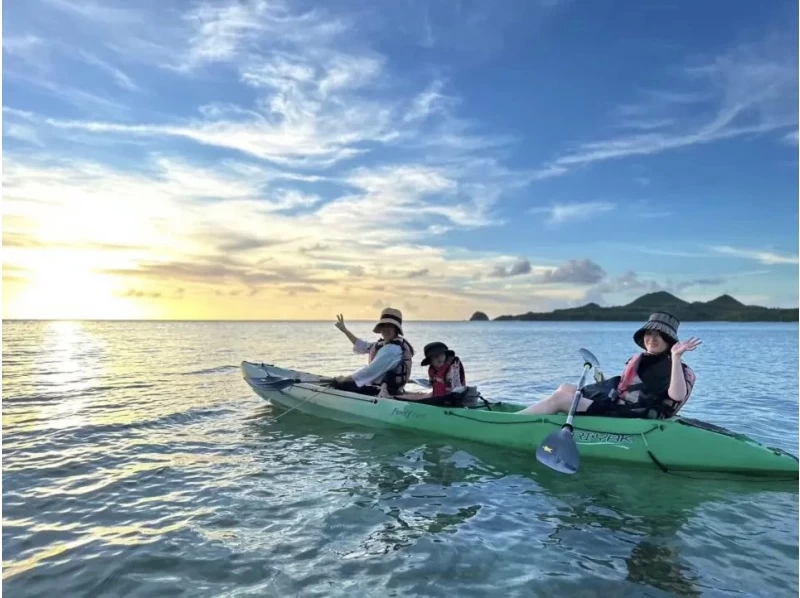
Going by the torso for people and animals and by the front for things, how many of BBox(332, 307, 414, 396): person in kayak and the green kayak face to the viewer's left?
2

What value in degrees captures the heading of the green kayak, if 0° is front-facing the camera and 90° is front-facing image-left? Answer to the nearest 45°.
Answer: approximately 90°

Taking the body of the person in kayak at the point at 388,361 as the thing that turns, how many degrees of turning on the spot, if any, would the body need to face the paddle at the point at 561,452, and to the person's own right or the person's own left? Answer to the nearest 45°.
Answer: approximately 135° to the person's own left

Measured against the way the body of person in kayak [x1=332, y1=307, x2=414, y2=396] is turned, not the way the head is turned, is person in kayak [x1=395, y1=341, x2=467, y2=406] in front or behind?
behind

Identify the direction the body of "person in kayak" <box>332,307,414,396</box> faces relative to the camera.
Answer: to the viewer's left
